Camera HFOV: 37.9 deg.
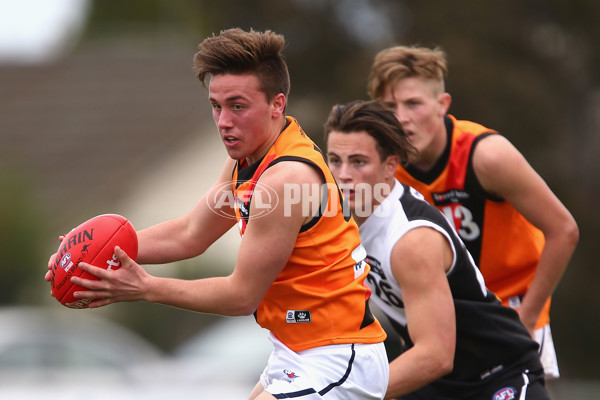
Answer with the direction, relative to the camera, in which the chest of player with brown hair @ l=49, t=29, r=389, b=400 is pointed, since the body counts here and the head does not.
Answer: to the viewer's left

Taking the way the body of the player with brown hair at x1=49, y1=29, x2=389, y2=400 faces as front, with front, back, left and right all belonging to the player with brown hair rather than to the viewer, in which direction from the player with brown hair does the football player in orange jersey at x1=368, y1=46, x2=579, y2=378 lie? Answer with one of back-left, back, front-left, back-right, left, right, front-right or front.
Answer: back-right

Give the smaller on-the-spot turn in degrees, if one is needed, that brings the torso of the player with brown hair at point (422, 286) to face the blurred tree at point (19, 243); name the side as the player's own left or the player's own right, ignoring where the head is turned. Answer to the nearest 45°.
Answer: approximately 90° to the player's own right

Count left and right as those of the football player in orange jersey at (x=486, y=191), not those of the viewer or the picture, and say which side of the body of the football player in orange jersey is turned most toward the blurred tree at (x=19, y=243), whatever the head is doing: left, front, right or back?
right

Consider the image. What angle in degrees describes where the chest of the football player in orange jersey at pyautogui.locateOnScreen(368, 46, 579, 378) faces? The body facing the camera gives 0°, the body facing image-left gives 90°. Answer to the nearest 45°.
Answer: approximately 45°

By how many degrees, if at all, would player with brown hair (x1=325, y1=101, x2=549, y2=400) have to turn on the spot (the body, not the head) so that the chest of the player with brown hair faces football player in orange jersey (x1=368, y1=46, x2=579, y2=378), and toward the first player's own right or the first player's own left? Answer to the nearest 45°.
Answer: approximately 180°

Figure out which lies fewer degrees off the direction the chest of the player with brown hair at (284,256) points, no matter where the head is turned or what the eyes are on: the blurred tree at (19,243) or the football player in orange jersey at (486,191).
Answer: the blurred tree
